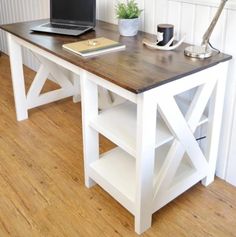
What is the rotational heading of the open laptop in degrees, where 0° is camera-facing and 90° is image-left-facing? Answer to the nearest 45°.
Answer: approximately 45°

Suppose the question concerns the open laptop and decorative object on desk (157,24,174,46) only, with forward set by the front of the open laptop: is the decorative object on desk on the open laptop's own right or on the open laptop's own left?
on the open laptop's own left

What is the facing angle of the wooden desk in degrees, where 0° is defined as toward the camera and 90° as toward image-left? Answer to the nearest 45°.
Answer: approximately 45°
